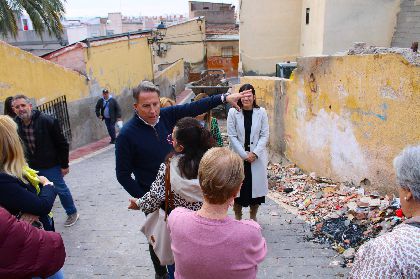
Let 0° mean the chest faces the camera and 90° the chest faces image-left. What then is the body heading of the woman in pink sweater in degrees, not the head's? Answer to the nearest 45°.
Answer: approximately 180°

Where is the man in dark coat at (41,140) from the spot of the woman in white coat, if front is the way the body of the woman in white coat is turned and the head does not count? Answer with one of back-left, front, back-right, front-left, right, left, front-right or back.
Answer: right

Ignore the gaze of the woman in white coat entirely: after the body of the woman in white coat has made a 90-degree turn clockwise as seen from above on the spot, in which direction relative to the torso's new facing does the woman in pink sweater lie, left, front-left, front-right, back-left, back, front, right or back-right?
left

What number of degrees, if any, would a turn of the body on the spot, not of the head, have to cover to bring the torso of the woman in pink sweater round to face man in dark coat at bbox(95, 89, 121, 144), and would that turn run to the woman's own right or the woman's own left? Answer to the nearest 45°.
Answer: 0° — they already face them

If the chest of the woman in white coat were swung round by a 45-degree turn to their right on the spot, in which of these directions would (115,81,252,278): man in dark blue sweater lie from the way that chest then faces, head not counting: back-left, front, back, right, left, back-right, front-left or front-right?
front

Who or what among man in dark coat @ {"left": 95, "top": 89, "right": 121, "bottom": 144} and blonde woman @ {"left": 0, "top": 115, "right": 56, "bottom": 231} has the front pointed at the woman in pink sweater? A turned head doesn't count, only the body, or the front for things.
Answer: the man in dark coat

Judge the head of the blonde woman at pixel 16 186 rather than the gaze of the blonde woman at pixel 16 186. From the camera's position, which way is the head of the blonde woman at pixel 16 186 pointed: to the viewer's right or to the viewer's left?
to the viewer's right

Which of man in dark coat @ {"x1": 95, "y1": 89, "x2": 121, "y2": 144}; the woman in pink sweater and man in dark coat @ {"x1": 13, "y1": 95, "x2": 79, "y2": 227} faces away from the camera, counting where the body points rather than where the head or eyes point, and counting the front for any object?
the woman in pink sweater

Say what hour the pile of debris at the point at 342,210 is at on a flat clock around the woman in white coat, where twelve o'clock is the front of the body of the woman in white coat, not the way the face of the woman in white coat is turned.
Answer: The pile of debris is roughly at 9 o'clock from the woman in white coat.

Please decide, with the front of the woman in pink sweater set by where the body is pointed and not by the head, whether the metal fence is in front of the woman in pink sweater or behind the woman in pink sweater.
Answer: in front

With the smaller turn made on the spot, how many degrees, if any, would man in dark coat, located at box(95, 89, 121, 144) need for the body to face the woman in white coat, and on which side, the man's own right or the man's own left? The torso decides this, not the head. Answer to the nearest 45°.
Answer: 0° — they already face them

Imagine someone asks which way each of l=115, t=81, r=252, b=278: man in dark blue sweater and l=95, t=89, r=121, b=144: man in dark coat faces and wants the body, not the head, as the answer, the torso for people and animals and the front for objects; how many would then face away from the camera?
0

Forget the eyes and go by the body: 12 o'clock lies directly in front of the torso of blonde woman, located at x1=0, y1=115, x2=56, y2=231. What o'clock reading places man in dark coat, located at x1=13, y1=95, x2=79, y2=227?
The man in dark coat is roughly at 11 o'clock from the blonde woman.
